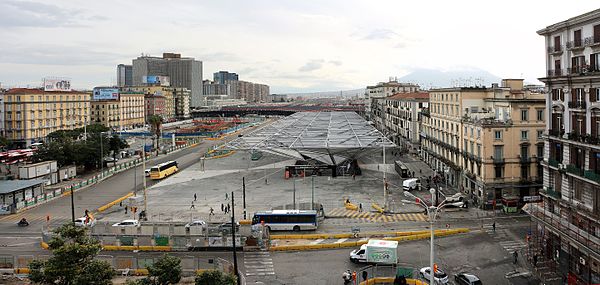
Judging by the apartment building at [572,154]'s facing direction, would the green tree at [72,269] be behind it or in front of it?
in front

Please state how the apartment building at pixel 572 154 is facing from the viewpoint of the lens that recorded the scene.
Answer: facing the viewer and to the left of the viewer

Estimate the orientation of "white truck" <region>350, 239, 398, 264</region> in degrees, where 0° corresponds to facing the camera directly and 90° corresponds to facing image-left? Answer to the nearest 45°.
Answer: approximately 90°

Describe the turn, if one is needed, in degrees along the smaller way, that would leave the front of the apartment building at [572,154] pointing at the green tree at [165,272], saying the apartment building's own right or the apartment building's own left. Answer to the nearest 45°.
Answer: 0° — it already faces it

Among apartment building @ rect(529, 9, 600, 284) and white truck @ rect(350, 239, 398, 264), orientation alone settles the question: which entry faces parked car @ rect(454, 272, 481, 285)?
the apartment building

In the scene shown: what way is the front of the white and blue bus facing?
to the viewer's left

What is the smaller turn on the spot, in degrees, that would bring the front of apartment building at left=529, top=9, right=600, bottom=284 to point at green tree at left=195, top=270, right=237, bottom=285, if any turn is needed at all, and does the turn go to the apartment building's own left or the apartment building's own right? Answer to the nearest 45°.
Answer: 0° — it already faces it

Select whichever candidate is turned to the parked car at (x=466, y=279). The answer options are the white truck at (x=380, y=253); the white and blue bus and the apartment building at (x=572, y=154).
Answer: the apartment building

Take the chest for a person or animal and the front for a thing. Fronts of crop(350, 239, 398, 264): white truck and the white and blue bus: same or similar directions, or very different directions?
same or similar directions

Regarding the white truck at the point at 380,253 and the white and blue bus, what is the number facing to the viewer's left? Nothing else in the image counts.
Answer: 2
